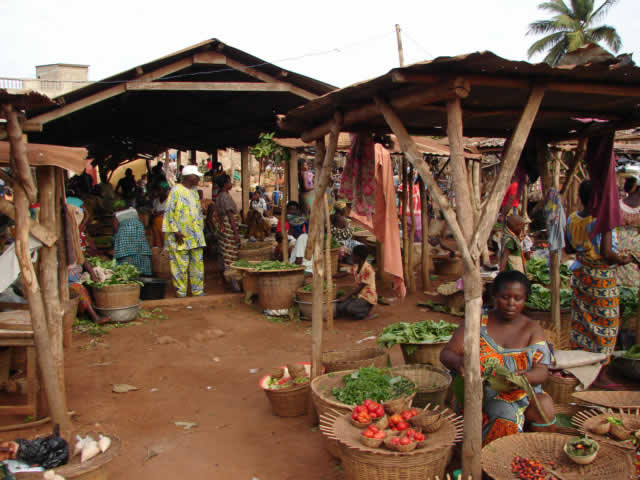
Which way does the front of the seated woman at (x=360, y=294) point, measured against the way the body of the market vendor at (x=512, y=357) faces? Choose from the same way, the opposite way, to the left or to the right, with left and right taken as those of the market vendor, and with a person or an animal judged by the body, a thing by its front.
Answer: to the right

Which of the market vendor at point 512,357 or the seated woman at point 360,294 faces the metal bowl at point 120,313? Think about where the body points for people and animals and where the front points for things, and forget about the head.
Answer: the seated woman

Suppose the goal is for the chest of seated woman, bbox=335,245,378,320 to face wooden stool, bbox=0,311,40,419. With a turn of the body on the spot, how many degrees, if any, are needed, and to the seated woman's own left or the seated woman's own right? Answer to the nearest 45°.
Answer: approximately 45° to the seated woman's own left

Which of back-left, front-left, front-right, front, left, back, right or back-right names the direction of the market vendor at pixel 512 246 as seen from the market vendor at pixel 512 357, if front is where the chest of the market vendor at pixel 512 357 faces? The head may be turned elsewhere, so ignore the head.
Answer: back

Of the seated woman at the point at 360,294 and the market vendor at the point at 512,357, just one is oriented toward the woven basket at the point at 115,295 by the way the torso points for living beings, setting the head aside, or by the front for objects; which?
the seated woman

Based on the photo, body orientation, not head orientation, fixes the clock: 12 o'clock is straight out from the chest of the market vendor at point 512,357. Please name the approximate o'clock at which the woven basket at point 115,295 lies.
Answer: The woven basket is roughly at 4 o'clock from the market vendor.

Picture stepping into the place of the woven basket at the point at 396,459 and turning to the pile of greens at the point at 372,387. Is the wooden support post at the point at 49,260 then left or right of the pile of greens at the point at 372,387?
left

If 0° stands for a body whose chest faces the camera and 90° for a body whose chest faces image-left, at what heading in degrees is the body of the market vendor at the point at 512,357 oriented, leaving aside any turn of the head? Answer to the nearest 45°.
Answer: approximately 0°

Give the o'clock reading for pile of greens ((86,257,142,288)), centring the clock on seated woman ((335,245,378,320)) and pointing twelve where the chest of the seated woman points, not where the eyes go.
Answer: The pile of greens is roughly at 12 o'clock from the seated woman.

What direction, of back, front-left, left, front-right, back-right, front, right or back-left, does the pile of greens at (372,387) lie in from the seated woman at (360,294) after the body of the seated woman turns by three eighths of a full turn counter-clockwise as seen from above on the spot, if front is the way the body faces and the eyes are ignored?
front-right

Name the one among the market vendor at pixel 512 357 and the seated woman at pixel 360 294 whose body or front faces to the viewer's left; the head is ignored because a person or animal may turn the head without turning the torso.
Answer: the seated woman

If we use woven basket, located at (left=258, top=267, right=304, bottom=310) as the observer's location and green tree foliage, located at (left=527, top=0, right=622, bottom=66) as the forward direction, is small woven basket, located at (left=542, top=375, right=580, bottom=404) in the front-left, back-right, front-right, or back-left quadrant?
back-right

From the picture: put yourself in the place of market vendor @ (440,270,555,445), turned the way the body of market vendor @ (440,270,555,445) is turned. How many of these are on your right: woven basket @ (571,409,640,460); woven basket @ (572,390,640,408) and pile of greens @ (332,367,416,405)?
1

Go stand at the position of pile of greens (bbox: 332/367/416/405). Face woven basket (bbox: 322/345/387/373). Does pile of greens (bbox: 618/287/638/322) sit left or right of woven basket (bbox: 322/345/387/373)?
right

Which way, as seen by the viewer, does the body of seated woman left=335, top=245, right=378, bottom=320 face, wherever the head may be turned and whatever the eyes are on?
to the viewer's left

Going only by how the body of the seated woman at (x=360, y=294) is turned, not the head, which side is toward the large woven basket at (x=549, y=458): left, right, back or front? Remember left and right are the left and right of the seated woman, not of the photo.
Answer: left
